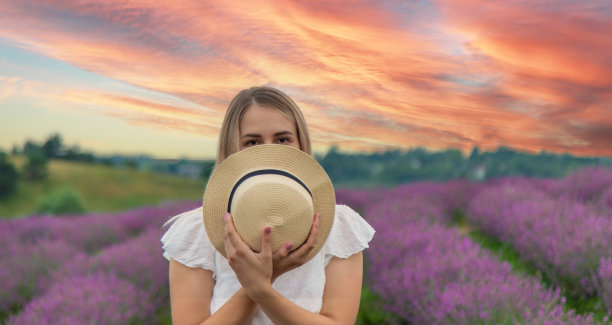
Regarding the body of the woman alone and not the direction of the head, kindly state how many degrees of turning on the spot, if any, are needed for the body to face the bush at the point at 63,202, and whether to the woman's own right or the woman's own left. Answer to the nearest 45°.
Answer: approximately 135° to the woman's own right

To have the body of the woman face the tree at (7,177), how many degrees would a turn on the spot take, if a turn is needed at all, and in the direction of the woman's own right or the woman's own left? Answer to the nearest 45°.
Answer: approximately 135° to the woman's own right

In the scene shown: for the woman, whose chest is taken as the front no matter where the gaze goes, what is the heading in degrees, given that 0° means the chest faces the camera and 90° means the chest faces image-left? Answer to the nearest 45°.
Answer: approximately 0°

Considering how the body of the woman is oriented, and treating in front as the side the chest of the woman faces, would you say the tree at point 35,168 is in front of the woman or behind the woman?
behind
